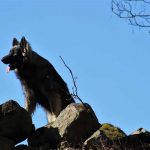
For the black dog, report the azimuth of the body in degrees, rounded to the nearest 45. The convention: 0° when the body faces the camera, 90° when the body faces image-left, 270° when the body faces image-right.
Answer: approximately 90°
